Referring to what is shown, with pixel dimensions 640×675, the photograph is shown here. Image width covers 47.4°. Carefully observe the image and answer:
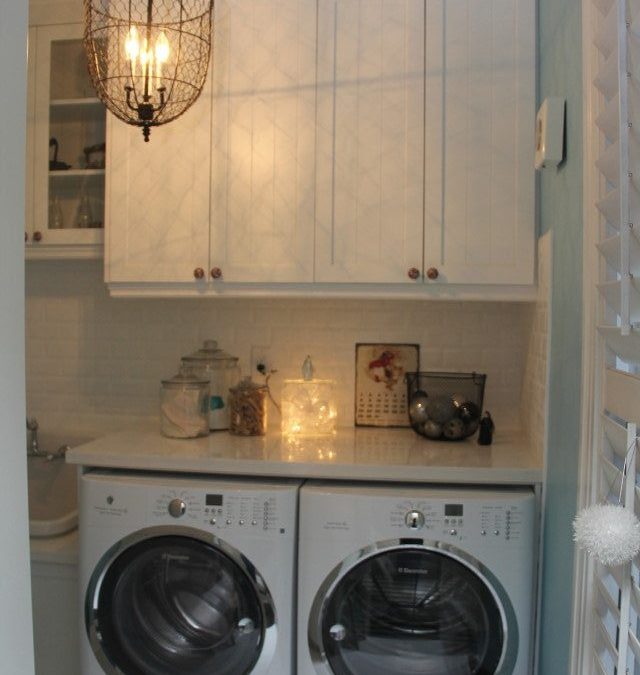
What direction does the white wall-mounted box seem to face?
to the viewer's left

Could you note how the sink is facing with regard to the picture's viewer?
facing the viewer

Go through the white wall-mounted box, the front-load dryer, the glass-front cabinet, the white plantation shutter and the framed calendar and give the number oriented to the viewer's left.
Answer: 2

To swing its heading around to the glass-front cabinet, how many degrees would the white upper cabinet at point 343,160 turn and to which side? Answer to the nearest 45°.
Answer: approximately 90° to its right

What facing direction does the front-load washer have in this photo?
toward the camera

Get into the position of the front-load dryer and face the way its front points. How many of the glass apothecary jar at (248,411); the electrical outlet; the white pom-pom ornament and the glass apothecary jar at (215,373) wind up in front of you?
1

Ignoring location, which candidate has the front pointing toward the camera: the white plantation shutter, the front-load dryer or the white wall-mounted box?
the front-load dryer

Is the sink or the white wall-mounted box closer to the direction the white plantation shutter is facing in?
the sink

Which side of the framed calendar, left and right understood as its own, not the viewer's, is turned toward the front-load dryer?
front

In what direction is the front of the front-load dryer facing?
toward the camera

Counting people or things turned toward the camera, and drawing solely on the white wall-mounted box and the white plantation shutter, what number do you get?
0

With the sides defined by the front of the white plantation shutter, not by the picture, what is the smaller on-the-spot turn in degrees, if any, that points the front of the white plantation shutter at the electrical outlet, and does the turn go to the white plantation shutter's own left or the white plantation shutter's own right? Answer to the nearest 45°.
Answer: approximately 45° to the white plantation shutter's own right
